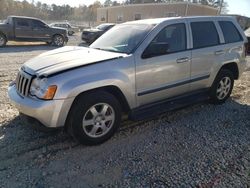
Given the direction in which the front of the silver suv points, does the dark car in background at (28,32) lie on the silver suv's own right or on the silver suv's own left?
on the silver suv's own right

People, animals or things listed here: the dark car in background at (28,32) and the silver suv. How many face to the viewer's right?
1

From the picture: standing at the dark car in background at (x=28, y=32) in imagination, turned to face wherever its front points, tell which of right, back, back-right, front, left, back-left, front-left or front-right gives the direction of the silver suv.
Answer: right

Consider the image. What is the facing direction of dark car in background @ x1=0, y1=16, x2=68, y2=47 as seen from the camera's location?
facing to the right of the viewer

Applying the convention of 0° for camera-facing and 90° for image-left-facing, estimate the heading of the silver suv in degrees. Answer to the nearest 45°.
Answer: approximately 45°
